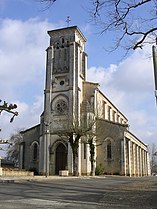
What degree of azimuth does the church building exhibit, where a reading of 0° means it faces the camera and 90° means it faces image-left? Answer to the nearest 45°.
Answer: approximately 45°
